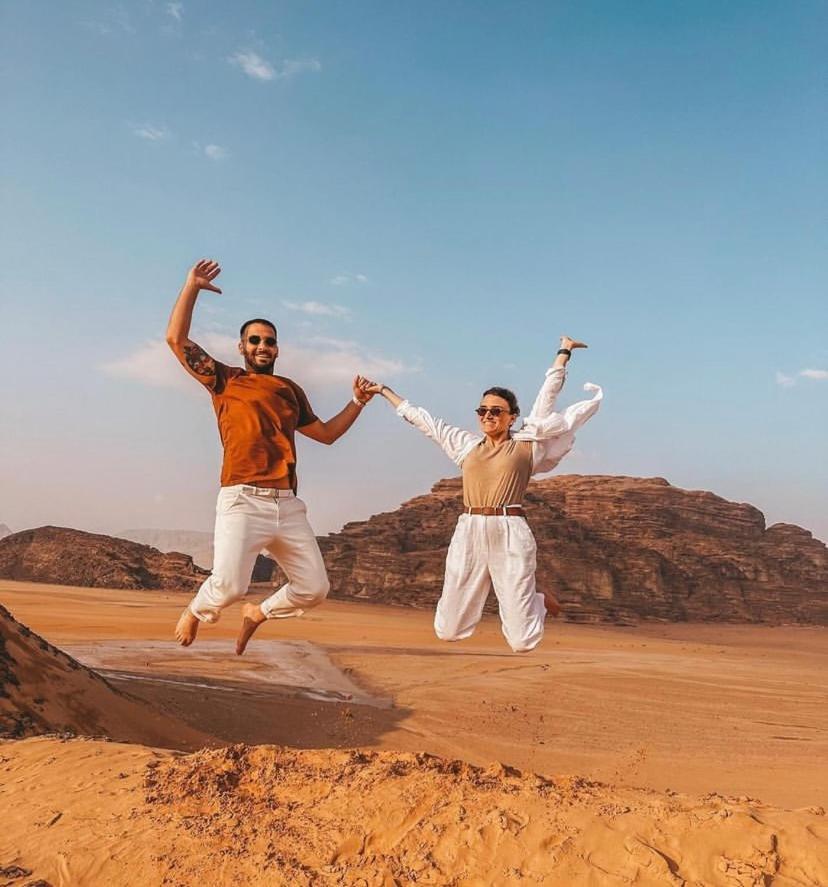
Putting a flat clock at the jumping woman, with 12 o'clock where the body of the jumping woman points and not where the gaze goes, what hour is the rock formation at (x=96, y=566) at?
The rock formation is roughly at 5 o'clock from the jumping woman.

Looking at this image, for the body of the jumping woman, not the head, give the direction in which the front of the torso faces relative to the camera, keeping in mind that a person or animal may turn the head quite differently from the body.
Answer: toward the camera

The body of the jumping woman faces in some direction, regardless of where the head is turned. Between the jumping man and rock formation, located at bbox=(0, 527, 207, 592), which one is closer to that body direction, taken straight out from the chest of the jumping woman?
the jumping man

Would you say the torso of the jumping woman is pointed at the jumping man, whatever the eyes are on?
no
